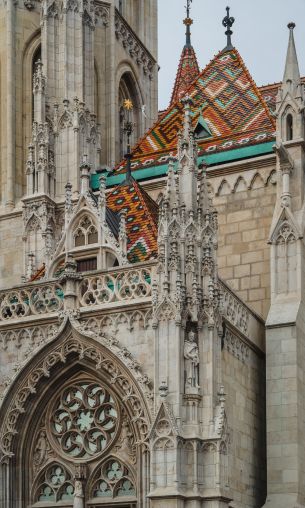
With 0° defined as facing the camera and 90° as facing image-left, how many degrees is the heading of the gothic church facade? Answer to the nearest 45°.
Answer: approximately 45°
